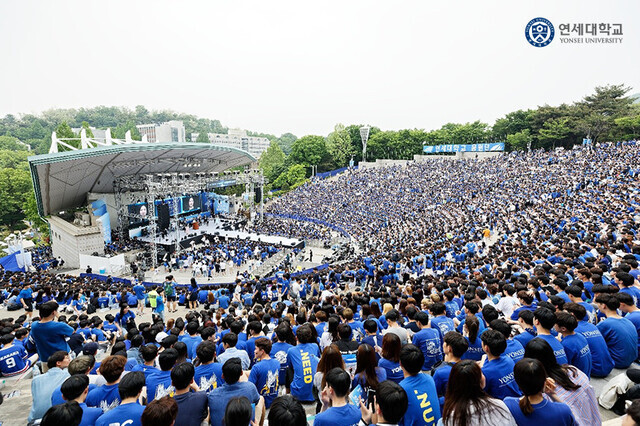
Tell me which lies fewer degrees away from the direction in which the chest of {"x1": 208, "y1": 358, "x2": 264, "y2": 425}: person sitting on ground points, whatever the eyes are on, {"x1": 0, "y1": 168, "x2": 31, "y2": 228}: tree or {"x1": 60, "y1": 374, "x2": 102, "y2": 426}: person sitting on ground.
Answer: the tree

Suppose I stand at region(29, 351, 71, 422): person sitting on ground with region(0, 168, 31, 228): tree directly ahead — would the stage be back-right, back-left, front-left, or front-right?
front-right

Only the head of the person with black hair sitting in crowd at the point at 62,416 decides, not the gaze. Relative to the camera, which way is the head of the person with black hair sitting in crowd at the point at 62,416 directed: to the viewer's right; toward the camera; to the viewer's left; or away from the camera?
away from the camera

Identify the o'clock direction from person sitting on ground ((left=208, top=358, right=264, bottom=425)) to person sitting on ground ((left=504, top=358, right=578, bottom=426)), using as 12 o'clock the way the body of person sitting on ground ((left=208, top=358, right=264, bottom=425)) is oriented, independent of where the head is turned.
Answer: person sitting on ground ((left=504, top=358, right=578, bottom=426)) is roughly at 4 o'clock from person sitting on ground ((left=208, top=358, right=264, bottom=425)).

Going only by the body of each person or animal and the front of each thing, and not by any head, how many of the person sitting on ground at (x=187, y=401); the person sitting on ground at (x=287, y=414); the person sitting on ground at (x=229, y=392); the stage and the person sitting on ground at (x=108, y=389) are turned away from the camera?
4

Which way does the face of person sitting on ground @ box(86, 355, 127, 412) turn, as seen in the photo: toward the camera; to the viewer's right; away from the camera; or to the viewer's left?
away from the camera

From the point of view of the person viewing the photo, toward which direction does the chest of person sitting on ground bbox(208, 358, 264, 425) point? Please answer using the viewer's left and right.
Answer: facing away from the viewer

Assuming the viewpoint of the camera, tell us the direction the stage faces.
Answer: facing the viewer and to the right of the viewer

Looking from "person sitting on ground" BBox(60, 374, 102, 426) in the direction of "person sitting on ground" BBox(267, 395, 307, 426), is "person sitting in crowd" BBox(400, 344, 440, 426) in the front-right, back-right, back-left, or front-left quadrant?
front-left

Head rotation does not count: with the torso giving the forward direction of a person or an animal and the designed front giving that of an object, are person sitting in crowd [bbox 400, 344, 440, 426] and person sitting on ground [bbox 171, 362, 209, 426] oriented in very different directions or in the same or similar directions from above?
same or similar directions

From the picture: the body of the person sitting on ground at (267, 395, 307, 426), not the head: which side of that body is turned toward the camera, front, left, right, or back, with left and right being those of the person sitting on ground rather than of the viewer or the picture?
back

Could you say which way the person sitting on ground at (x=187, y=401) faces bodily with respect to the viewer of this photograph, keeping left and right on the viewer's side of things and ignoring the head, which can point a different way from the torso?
facing away from the viewer

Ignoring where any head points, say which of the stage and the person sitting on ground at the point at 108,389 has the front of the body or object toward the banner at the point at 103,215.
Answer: the person sitting on ground

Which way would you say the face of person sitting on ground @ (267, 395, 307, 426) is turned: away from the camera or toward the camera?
away from the camera

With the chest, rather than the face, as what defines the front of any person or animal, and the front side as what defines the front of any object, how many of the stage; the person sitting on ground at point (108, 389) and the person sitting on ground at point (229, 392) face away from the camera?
2

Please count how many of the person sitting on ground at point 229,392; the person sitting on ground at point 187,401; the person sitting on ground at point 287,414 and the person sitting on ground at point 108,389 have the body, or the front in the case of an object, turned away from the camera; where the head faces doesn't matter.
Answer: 4

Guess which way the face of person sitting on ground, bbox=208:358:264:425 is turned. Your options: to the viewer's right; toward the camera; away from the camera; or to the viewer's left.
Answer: away from the camera

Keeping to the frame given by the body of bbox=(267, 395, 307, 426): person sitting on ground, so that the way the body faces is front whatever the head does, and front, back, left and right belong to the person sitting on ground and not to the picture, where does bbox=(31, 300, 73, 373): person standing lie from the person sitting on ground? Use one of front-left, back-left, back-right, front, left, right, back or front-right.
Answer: front-left
